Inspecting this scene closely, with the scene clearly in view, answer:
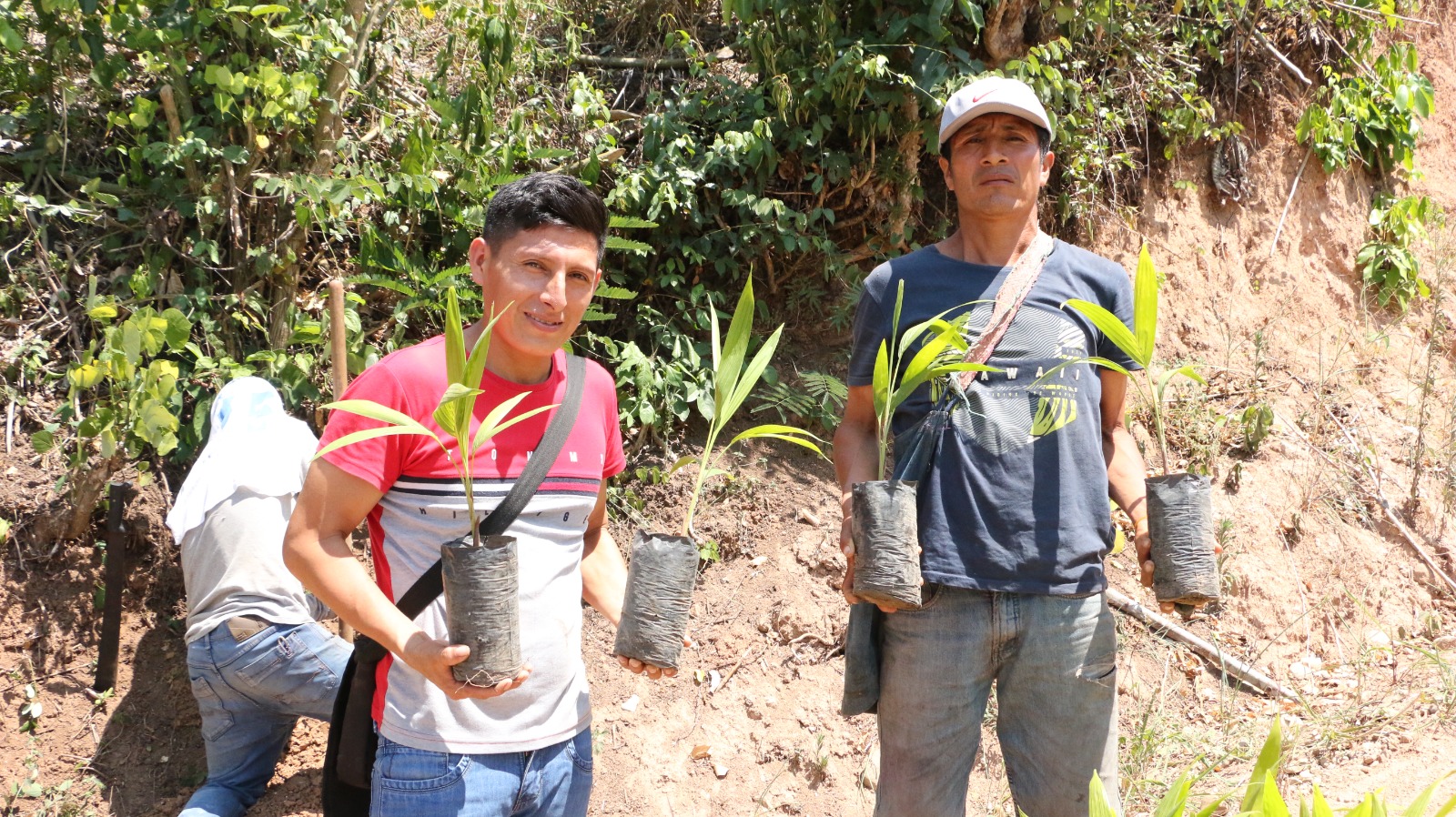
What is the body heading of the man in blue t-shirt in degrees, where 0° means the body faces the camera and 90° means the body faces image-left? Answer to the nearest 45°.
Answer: approximately 0°

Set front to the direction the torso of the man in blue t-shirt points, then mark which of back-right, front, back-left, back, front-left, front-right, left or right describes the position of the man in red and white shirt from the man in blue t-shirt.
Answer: front-right

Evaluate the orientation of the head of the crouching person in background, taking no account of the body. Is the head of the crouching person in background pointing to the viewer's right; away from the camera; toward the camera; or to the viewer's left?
away from the camera

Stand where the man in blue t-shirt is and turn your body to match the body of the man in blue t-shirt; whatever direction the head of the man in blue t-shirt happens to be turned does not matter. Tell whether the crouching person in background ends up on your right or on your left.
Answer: on your right

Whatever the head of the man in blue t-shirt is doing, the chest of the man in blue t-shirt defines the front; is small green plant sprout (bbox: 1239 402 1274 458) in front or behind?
behind

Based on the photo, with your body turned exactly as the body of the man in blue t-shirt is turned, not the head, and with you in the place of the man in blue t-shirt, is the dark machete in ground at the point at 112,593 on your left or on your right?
on your right

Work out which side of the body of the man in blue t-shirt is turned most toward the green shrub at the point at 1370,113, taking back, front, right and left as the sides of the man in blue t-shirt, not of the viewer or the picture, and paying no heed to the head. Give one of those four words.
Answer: back
